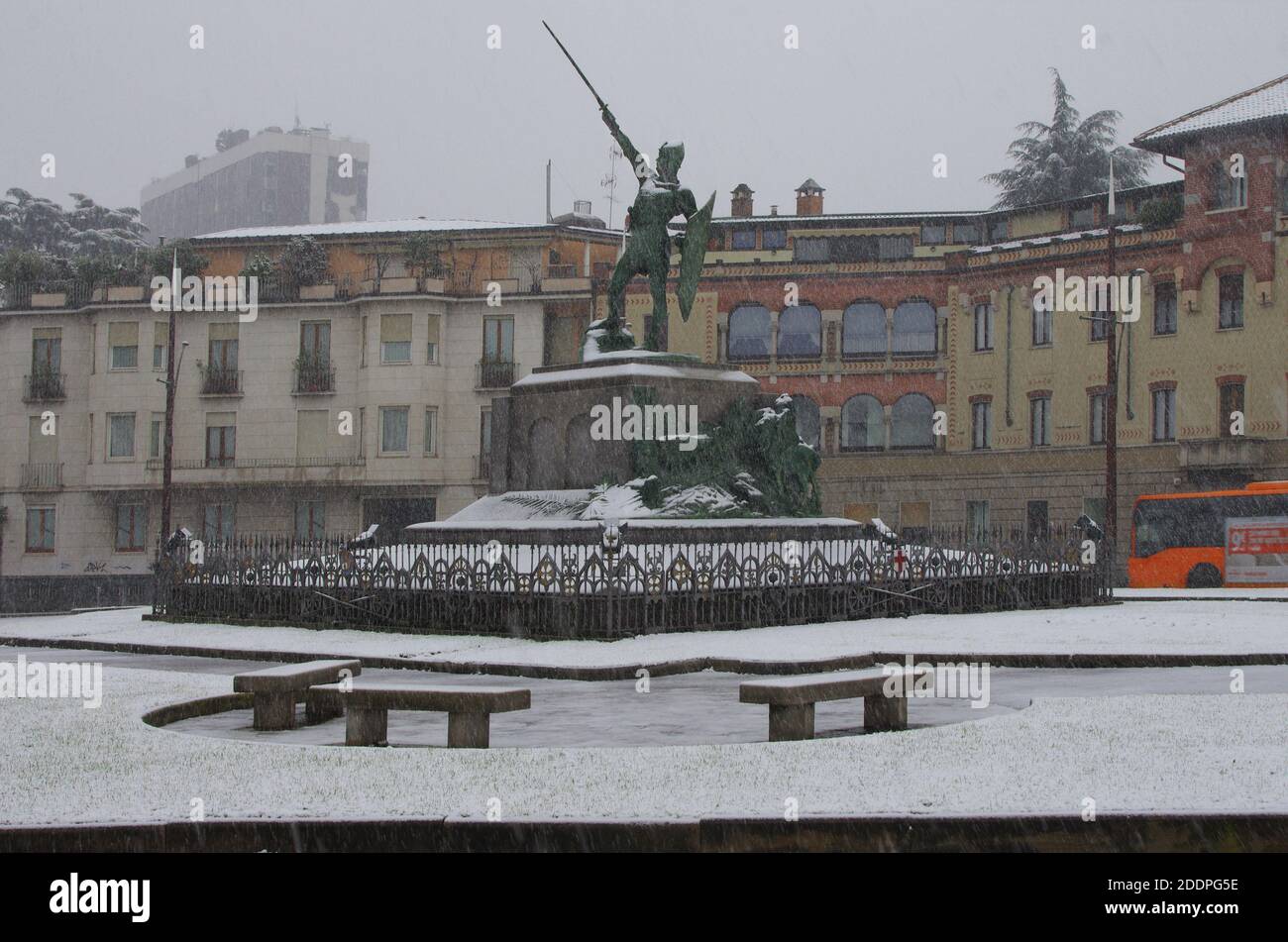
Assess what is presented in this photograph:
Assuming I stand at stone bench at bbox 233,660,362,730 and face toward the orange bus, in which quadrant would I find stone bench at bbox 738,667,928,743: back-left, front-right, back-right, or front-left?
front-right

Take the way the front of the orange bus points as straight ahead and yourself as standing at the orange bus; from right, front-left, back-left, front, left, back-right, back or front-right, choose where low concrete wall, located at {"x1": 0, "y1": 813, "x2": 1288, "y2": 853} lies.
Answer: left

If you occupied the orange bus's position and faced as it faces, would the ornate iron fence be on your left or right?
on your left

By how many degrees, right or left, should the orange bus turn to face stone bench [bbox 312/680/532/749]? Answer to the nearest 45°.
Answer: approximately 90° to its left

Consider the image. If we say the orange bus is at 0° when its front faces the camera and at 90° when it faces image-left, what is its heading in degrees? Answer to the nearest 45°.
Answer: approximately 90°

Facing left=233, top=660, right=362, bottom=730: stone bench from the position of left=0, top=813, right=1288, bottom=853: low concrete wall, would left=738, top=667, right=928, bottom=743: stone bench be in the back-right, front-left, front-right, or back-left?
front-right

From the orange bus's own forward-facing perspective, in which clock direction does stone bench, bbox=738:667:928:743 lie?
The stone bench is roughly at 9 o'clock from the orange bus.

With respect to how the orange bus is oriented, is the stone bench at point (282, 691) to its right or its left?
on its left
